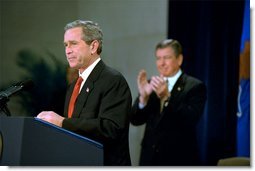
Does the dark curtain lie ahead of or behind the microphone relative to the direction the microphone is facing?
ahead

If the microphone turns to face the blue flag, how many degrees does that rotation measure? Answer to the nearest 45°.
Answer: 0° — it already faces it

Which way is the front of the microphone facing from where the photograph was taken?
facing to the right of the viewer
